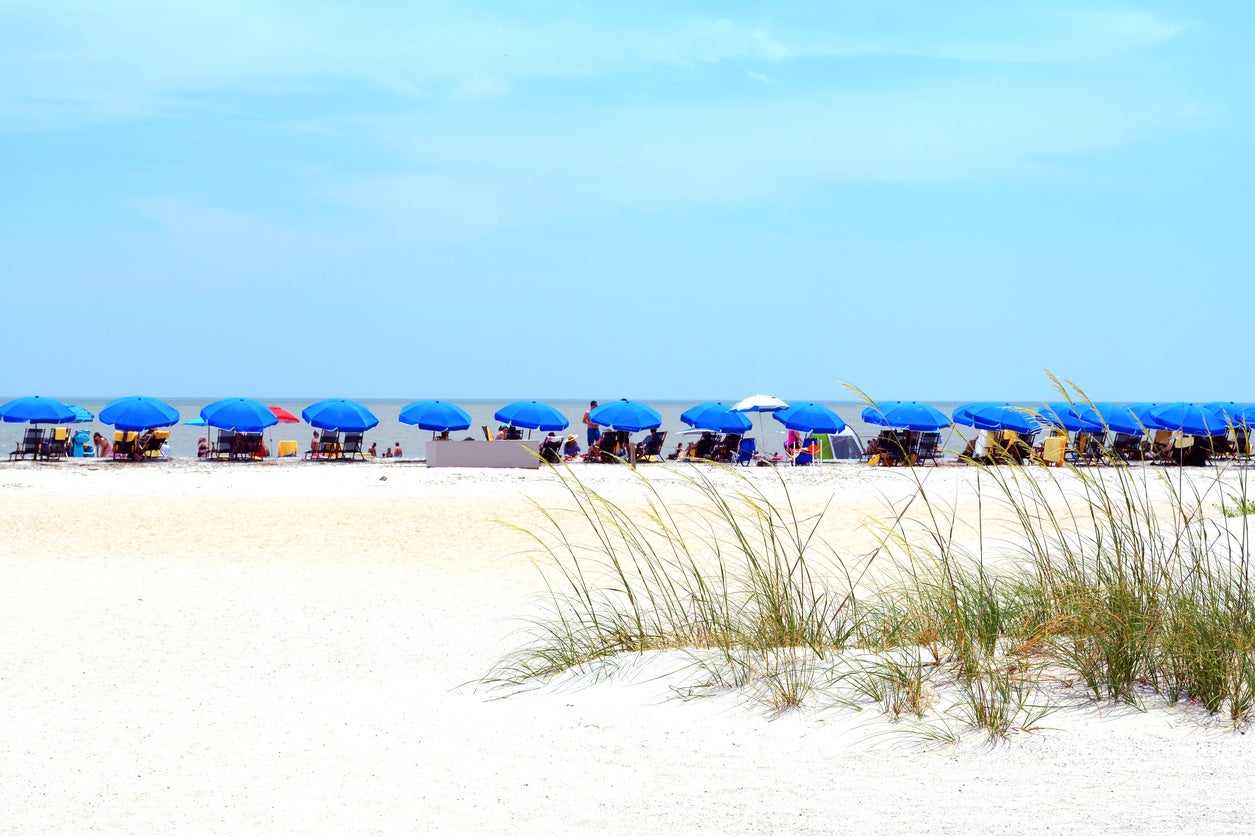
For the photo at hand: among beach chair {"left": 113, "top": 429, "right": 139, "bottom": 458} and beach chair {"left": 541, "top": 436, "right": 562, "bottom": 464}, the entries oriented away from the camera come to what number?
2

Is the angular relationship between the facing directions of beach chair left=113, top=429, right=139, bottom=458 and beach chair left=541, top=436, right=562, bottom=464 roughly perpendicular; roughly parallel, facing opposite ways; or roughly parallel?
roughly parallel

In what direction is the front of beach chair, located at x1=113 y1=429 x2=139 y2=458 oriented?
away from the camera

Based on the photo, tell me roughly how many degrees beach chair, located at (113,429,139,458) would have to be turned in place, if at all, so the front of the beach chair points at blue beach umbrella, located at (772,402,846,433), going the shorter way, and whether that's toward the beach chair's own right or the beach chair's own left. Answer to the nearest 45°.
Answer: approximately 90° to the beach chair's own right

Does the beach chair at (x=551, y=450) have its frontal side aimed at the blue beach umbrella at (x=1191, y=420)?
no

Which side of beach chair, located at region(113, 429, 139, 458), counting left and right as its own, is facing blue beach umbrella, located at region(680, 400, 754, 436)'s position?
right

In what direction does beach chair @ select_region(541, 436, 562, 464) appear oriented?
away from the camera

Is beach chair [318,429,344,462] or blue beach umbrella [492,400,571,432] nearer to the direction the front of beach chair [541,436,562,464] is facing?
the blue beach umbrella

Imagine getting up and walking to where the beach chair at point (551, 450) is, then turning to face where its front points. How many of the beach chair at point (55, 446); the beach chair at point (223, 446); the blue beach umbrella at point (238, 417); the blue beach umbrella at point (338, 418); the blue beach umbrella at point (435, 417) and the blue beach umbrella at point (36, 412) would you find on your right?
0

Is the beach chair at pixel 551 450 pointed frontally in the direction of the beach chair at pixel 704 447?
no

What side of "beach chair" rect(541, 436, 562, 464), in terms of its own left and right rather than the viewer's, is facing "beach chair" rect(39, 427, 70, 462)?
left

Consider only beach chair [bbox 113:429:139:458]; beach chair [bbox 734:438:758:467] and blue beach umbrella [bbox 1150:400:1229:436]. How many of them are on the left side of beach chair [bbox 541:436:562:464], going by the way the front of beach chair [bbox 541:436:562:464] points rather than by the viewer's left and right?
1

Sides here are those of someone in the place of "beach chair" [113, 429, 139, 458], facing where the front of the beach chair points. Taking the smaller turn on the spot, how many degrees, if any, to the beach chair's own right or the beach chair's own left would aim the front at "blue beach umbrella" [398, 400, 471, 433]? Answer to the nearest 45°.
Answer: approximately 90° to the beach chair's own right

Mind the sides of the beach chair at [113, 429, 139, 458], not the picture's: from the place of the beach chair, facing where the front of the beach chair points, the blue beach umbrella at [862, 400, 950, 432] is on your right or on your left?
on your right

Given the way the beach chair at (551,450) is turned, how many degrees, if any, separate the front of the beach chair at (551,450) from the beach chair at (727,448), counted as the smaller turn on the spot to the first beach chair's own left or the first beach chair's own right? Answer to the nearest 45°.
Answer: approximately 45° to the first beach chair's own right

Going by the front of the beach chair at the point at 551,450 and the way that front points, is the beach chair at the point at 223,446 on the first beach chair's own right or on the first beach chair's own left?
on the first beach chair's own left
